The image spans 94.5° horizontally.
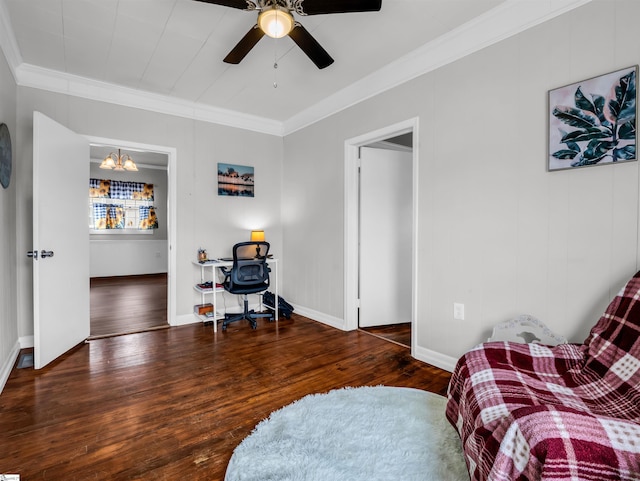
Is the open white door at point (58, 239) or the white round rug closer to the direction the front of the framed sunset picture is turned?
the white round rug

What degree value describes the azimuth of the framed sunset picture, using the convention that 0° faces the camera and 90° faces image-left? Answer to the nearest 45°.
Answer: approximately 315°

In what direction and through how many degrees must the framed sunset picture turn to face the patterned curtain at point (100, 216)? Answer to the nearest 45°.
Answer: approximately 180°

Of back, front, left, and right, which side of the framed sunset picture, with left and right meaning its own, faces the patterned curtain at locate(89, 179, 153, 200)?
back

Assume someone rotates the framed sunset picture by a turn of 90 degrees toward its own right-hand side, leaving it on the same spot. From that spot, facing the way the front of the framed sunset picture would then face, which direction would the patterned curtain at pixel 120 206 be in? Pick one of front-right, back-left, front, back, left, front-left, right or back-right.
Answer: right
